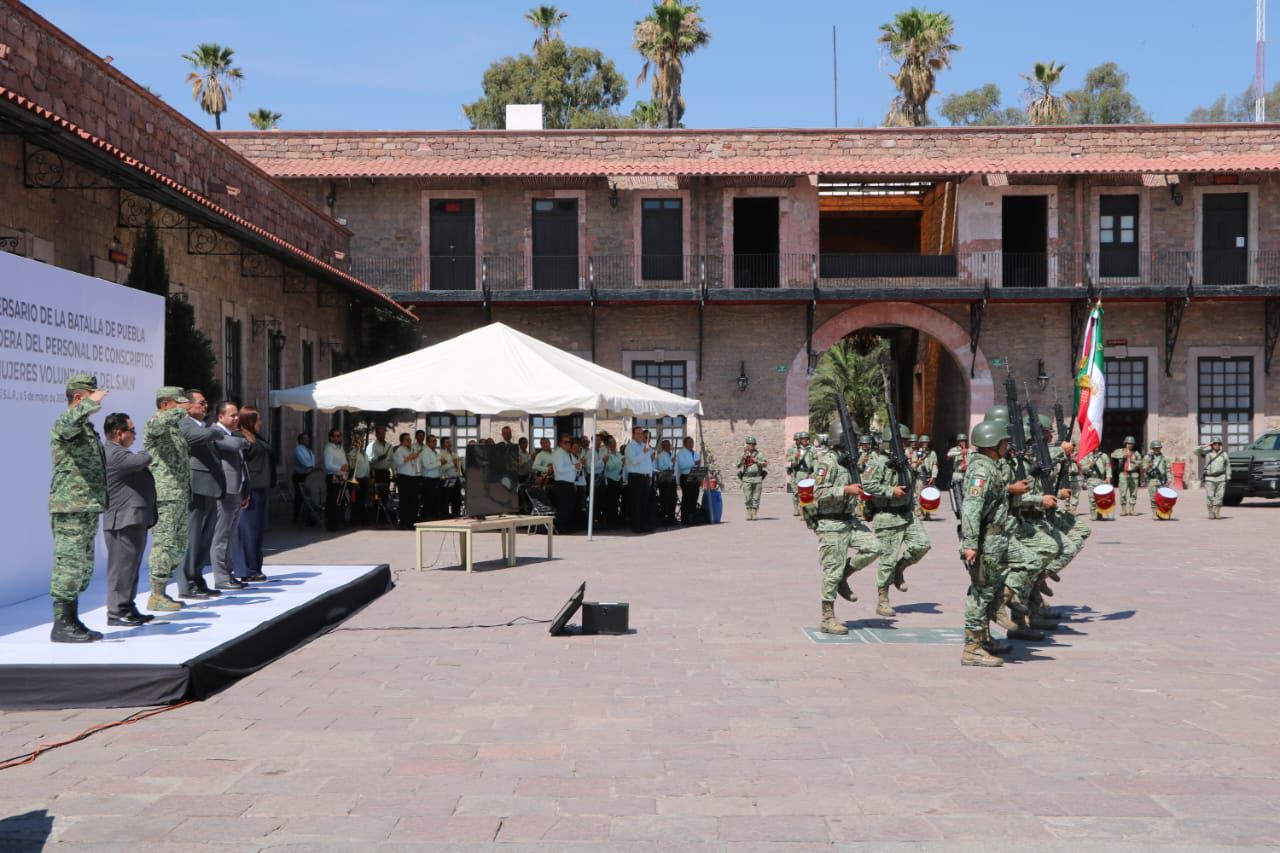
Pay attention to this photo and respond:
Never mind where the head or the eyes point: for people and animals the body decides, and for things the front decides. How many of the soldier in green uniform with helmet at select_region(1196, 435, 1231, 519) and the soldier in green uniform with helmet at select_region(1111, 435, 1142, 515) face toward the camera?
2

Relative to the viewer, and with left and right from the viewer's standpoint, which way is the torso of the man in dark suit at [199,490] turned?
facing to the right of the viewer

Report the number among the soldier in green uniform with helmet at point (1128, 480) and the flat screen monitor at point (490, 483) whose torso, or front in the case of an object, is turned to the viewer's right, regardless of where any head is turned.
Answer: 0

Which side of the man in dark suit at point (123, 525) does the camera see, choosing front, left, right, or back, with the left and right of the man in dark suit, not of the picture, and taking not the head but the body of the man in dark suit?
right

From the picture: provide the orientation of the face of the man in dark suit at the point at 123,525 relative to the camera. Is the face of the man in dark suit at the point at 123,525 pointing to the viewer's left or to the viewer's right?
to the viewer's right

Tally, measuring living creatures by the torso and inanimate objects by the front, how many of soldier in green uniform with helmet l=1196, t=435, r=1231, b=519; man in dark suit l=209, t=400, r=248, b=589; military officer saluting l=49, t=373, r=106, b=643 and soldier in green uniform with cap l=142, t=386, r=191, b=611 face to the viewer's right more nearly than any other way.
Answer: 3

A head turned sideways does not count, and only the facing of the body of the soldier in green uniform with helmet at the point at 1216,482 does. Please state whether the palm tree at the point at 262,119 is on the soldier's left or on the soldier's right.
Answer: on the soldier's right

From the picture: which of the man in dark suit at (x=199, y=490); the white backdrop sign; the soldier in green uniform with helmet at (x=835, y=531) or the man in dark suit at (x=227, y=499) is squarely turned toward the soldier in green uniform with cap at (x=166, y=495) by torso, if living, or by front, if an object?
the white backdrop sign

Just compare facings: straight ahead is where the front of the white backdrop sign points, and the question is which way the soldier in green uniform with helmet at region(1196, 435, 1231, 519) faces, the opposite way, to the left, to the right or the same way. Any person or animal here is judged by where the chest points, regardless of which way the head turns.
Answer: to the right

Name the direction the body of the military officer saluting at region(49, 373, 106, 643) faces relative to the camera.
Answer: to the viewer's right

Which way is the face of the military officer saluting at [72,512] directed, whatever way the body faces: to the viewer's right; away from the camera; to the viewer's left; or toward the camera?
to the viewer's right

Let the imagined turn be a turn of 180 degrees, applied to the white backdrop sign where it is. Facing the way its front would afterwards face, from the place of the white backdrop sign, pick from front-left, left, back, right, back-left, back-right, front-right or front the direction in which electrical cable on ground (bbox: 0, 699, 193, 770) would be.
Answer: back-left
